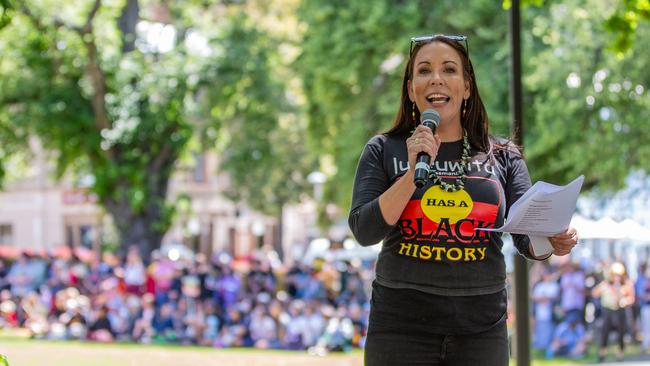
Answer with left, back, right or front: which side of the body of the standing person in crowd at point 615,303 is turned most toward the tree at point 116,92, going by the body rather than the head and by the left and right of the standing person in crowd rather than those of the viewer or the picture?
right

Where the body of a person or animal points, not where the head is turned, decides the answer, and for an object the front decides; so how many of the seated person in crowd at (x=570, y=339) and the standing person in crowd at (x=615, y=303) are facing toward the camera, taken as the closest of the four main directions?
2

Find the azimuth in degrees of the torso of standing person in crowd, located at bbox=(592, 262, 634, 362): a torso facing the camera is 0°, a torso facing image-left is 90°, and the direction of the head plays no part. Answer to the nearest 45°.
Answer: approximately 0°

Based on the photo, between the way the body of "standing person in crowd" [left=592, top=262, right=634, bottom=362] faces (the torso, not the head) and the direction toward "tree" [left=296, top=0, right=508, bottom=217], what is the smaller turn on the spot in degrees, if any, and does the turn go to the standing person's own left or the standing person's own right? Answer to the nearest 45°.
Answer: approximately 135° to the standing person's own right

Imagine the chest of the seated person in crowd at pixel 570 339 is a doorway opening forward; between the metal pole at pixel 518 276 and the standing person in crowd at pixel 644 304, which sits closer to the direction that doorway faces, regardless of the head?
the metal pole
